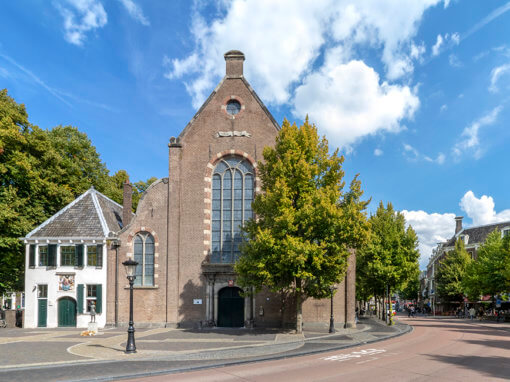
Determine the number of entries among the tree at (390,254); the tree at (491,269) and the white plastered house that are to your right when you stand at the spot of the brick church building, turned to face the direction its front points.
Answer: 1

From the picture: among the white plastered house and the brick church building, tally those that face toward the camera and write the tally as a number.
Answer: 2

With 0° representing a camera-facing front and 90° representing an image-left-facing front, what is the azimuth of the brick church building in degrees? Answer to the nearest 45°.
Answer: approximately 0°

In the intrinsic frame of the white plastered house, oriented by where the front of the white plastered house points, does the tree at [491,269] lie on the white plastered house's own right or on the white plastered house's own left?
on the white plastered house's own left

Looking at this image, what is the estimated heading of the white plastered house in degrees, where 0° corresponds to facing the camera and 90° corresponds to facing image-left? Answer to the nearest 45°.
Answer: approximately 0°
